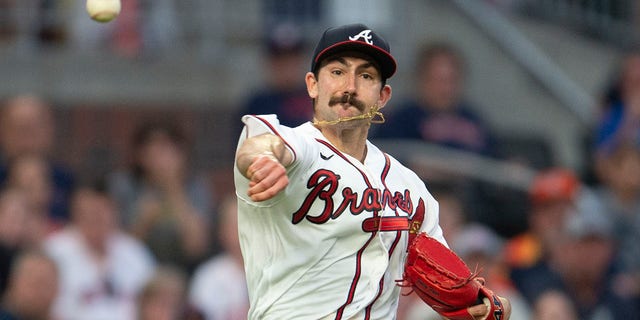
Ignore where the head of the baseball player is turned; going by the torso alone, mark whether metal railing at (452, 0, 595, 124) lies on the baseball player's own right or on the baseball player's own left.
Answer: on the baseball player's own left

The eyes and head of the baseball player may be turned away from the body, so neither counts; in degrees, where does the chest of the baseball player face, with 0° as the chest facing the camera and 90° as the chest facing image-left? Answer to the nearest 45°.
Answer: approximately 315°
